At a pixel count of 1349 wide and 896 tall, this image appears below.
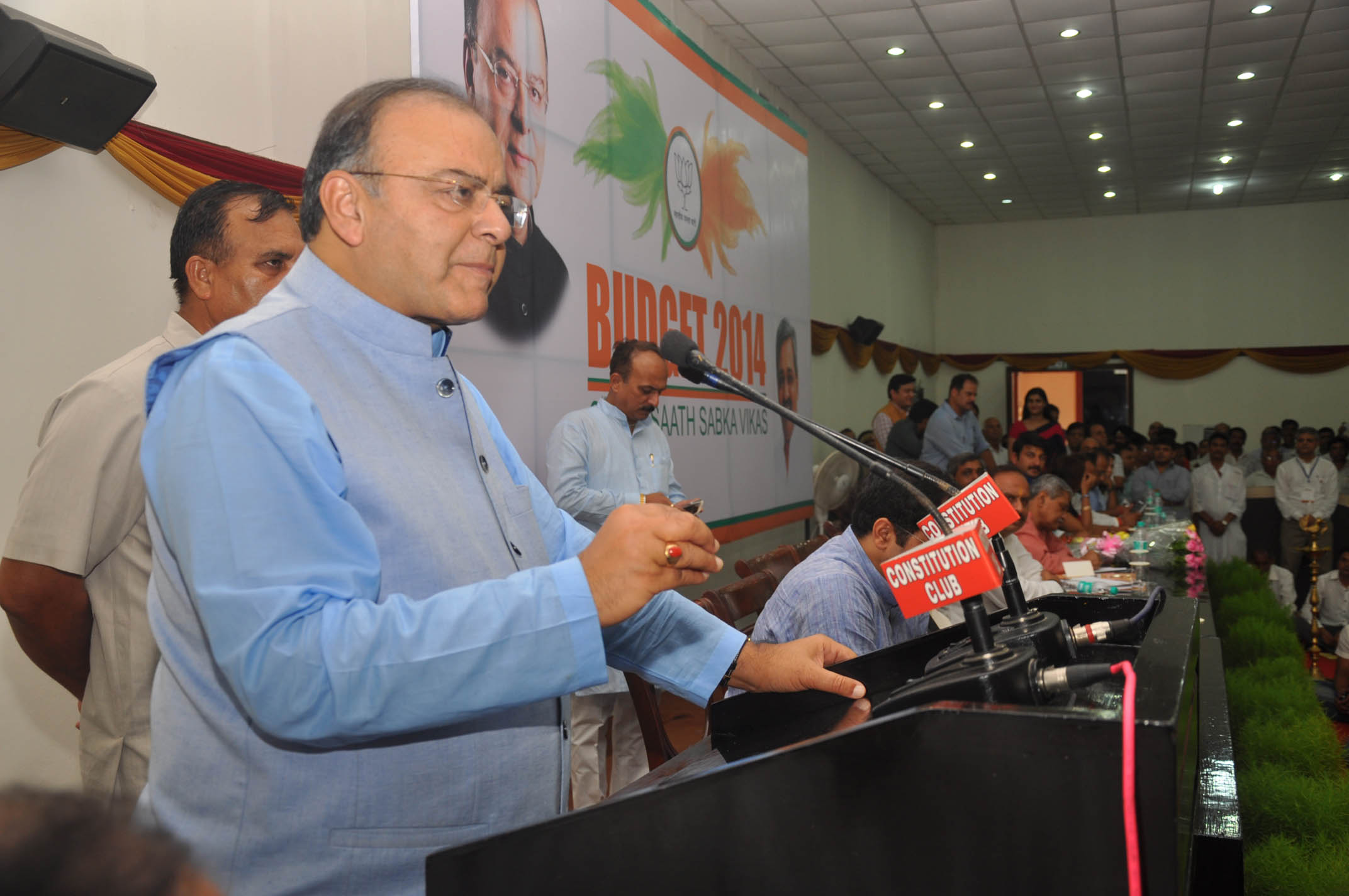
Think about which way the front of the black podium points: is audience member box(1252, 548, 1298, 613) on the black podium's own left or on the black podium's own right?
on the black podium's own left

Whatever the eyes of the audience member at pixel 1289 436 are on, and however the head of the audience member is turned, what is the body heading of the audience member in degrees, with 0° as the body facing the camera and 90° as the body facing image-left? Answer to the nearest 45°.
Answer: approximately 0°

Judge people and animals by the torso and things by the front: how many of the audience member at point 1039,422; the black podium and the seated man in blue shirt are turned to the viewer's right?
2

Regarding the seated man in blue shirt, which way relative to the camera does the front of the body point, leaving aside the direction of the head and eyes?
to the viewer's right

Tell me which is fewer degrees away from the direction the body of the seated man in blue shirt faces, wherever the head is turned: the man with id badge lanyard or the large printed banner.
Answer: the man with id badge lanyard

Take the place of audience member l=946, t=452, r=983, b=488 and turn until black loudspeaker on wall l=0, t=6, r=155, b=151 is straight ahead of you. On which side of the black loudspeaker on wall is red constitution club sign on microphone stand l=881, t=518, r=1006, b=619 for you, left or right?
left
